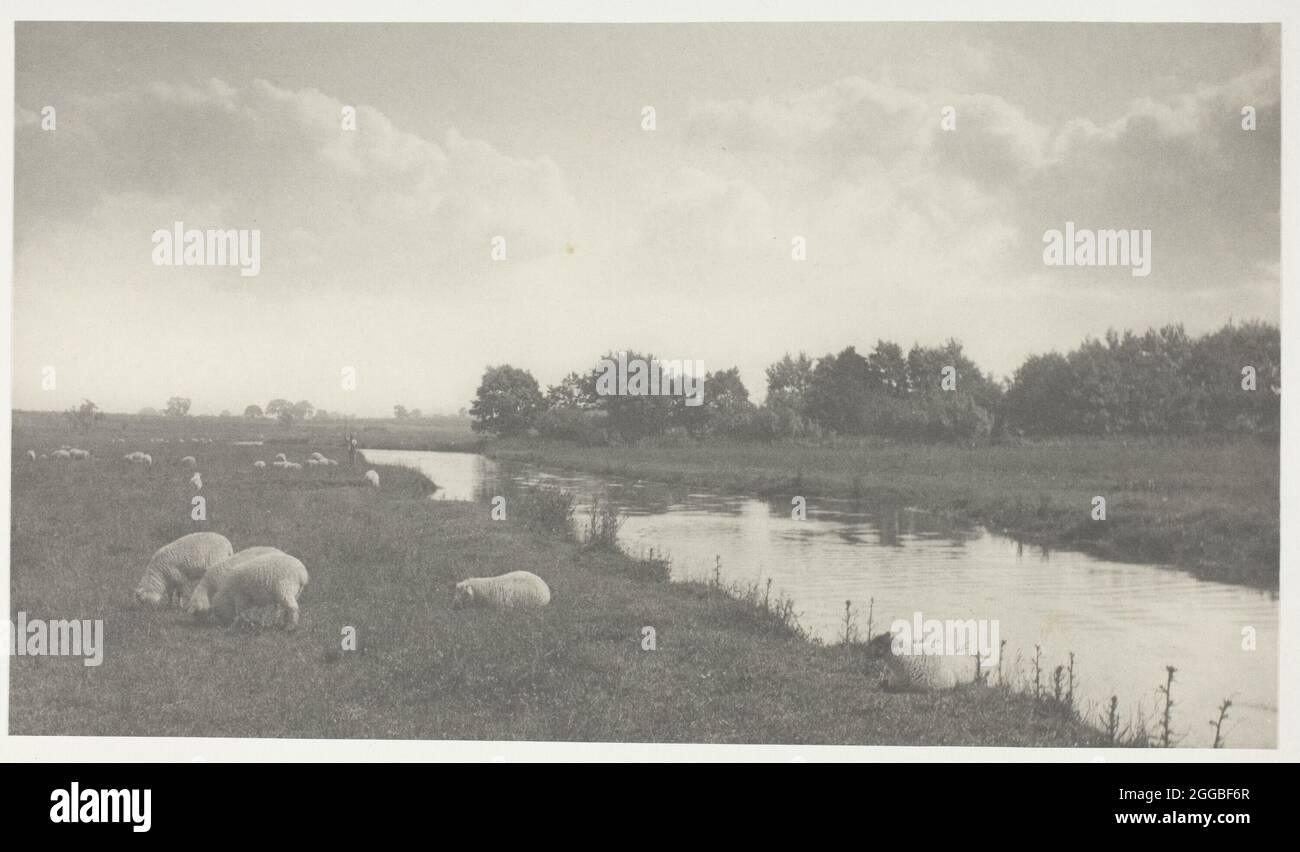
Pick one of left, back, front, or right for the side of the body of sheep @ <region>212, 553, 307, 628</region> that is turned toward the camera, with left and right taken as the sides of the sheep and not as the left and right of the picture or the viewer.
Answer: left

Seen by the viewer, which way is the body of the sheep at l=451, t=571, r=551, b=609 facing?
to the viewer's left

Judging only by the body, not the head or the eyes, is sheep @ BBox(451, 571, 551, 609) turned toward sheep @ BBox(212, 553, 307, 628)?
yes

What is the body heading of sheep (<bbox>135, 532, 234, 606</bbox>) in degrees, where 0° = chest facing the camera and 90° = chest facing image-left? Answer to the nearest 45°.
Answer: approximately 45°
